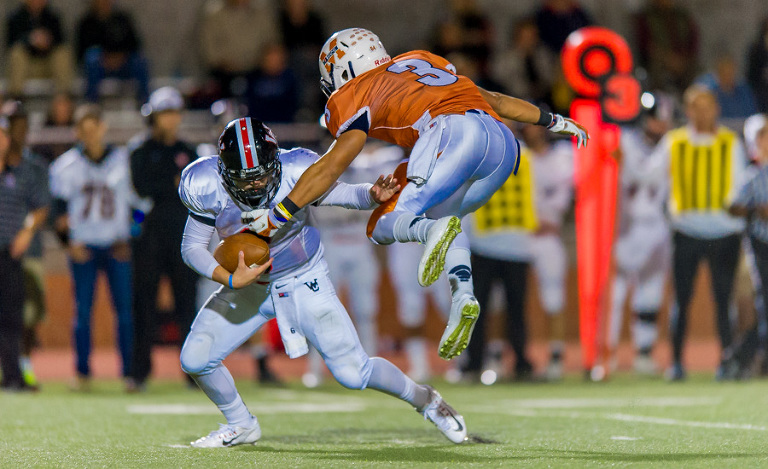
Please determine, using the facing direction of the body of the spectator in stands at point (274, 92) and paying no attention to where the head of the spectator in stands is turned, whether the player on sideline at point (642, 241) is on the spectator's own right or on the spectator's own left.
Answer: on the spectator's own left

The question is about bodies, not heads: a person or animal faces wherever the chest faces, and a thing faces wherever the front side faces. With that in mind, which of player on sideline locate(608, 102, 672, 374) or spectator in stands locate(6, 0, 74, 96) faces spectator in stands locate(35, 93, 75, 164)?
spectator in stands locate(6, 0, 74, 96)

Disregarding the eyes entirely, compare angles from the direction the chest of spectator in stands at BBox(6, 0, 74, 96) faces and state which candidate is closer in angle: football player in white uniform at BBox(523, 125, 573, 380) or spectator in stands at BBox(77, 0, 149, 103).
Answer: the football player in white uniform

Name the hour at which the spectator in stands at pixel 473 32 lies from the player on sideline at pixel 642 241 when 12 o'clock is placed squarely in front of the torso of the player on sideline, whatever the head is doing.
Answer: The spectator in stands is roughly at 5 o'clock from the player on sideline.

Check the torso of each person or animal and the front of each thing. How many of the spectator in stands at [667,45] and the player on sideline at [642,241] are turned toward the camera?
2

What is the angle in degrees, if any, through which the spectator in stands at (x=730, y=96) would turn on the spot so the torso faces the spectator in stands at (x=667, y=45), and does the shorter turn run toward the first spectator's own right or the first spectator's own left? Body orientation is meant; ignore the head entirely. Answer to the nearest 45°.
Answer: approximately 135° to the first spectator's own right

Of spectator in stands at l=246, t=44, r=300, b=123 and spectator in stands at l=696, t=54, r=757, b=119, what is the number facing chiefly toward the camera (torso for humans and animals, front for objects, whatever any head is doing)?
2

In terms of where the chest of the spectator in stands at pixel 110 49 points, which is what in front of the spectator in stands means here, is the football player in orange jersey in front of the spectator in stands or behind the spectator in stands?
in front

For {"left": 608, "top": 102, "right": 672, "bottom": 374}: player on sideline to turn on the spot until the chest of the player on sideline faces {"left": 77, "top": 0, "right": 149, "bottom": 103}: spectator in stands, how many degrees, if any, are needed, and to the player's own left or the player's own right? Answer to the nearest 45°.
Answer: approximately 90° to the player's own right

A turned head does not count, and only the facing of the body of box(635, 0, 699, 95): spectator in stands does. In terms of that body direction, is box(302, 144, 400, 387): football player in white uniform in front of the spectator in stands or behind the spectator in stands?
in front

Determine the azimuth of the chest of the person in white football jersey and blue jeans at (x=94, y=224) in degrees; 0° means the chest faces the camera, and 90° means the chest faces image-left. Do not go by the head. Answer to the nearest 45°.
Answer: approximately 0°
